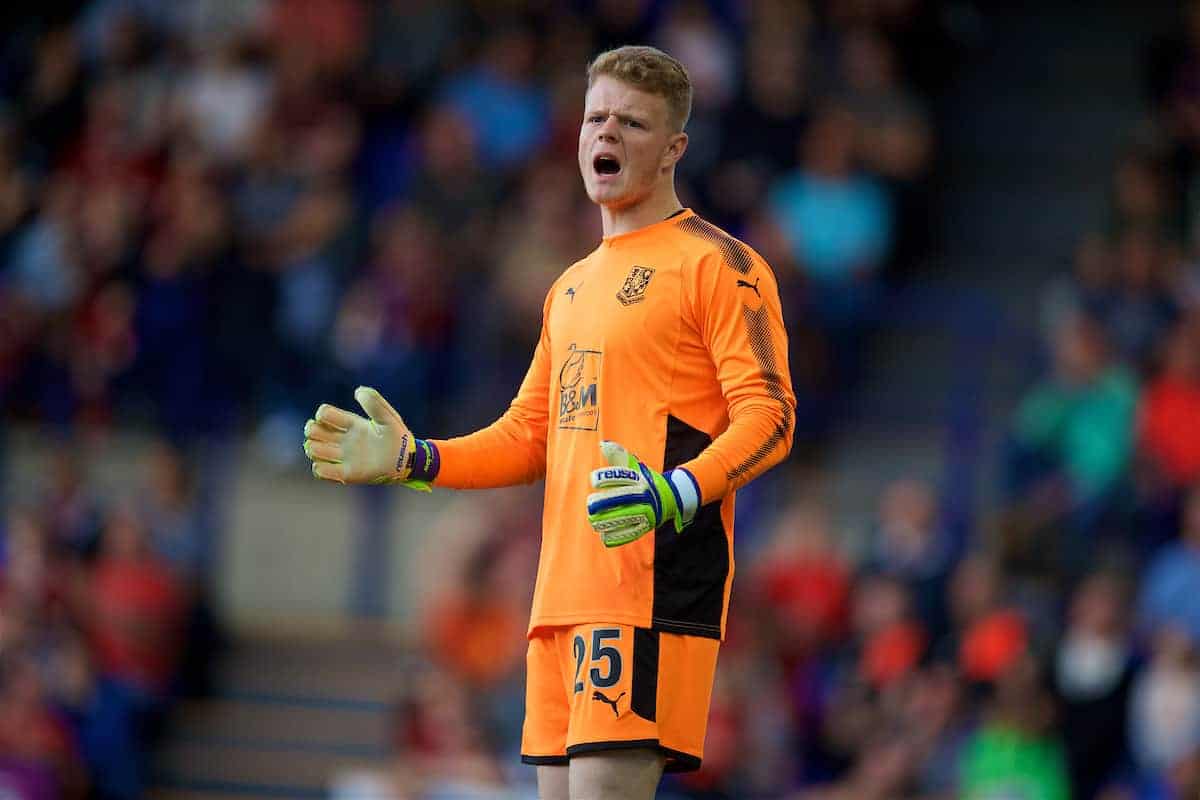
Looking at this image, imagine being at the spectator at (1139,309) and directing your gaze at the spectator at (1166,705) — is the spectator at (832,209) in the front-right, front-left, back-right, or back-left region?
back-right

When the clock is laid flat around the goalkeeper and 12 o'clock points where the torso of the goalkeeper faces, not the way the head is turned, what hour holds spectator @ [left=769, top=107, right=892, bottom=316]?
The spectator is roughly at 5 o'clock from the goalkeeper.

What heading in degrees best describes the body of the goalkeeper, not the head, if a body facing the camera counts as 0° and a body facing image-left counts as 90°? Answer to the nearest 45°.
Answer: approximately 45°

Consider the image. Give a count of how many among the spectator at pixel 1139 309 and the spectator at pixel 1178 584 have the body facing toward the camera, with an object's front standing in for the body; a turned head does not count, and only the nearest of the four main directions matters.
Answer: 2

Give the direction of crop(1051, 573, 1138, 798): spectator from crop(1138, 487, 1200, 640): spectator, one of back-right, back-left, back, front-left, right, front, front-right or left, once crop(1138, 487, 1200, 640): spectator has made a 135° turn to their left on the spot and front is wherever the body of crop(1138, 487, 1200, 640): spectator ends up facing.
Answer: back

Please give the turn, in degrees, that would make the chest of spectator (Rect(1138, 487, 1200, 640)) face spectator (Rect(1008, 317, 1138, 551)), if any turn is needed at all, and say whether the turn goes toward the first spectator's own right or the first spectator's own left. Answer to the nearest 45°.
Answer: approximately 135° to the first spectator's own right

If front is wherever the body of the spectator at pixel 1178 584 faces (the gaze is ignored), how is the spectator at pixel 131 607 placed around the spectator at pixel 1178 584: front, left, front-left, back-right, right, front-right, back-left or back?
right

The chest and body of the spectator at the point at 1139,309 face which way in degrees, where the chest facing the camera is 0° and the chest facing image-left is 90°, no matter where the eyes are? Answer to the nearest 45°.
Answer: approximately 0°

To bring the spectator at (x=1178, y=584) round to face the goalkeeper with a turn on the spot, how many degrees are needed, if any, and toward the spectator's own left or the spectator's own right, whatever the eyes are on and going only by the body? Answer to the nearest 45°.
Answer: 0° — they already face them

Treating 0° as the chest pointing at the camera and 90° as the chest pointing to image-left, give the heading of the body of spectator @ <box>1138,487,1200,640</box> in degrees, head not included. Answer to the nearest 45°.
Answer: approximately 0°
